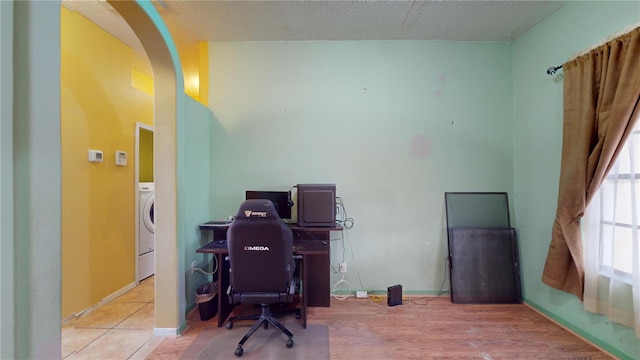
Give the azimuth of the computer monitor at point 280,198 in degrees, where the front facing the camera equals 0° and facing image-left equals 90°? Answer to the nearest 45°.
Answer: approximately 0°

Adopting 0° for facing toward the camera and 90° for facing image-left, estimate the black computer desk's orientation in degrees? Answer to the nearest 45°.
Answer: approximately 0°

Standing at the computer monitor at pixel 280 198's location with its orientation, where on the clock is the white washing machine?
The white washing machine is roughly at 4 o'clock from the computer monitor.

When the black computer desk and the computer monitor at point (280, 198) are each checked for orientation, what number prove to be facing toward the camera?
2

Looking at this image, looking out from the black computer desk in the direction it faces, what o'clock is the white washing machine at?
The white washing machine is roughly at 4 o'clock from the black computer desk.

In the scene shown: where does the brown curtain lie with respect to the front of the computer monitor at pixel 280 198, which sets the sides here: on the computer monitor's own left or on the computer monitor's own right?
on the computer monitor's own left

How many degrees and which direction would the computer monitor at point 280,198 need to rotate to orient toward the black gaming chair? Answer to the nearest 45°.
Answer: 0° — it already faces it

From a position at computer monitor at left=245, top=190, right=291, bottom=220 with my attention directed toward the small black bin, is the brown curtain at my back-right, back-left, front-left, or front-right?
back-left
